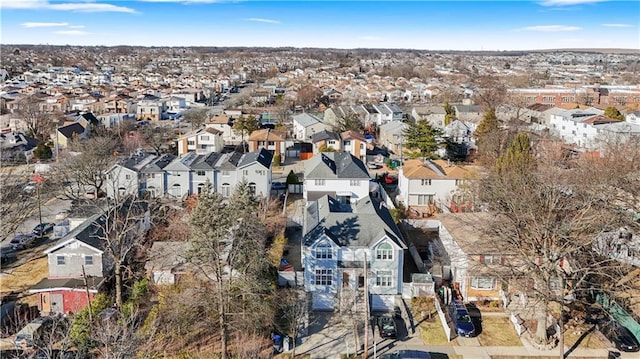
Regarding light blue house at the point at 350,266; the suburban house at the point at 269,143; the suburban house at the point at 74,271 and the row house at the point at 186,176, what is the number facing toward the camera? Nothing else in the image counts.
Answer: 4

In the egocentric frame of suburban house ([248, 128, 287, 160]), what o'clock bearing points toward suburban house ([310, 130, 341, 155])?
suburban house ([310, 130, 341, 155]) is roughly at 9 o'clock from suburban house ([248, 128, 287, 160]).

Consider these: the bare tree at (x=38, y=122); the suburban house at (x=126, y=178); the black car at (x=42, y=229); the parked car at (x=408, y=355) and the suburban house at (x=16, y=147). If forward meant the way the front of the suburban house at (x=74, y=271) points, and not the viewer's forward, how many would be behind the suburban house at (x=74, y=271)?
4

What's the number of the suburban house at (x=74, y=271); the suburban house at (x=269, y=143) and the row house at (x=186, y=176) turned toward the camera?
3

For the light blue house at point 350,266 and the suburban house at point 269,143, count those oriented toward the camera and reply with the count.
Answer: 2

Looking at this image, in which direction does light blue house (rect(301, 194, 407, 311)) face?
toward the camera

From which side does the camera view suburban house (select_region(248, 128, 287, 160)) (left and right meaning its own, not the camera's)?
front

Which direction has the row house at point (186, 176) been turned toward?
toward the camera

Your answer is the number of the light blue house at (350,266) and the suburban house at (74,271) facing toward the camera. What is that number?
2

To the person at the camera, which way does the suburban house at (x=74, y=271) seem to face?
facing the viewer

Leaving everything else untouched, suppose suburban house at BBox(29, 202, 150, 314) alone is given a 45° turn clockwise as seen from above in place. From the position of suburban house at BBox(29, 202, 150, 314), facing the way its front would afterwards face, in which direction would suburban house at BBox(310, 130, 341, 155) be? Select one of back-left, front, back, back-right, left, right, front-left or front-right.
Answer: back

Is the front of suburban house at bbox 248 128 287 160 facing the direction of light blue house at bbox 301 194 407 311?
yes

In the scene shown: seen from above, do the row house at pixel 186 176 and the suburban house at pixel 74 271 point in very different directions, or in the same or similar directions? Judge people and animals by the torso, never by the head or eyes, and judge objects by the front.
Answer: same or similar directions

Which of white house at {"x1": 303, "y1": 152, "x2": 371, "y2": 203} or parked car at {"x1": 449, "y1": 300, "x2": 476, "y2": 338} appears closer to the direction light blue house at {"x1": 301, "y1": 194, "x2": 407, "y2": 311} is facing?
the parked car
